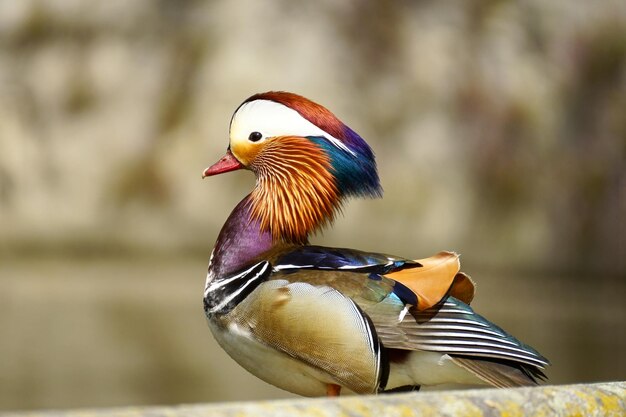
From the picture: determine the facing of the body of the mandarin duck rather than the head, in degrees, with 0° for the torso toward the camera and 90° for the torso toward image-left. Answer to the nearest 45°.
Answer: approximately 90°
